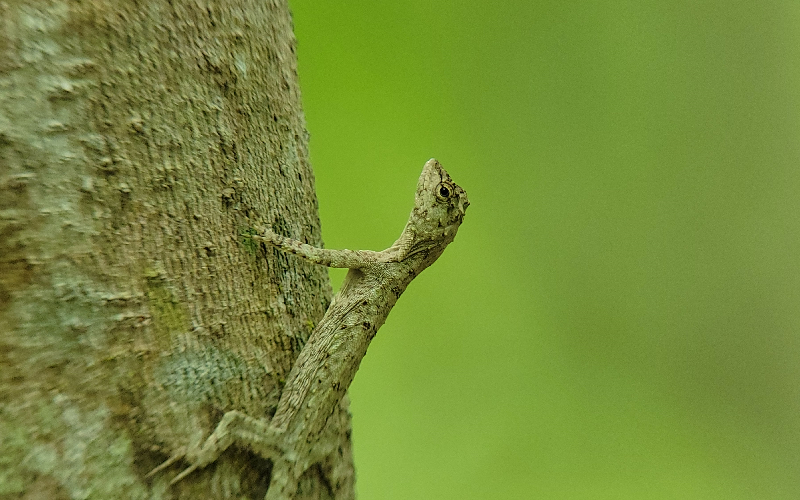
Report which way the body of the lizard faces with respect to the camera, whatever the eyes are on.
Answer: to the viewer's right
